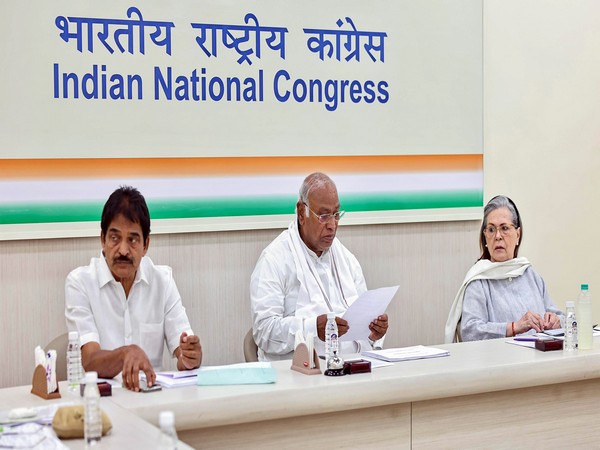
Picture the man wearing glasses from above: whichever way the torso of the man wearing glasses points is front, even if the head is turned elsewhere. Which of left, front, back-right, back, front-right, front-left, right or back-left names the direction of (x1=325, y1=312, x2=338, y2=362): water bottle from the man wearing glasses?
front-right

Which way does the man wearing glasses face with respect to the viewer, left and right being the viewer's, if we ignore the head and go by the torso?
facing the viewer and to the right of the viewer

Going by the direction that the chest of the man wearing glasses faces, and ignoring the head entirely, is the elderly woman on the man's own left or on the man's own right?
on the man's own left

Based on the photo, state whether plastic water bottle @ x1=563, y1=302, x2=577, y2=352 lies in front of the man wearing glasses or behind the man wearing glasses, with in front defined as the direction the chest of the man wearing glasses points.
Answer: in front

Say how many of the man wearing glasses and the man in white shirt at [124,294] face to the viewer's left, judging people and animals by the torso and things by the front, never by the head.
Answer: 0

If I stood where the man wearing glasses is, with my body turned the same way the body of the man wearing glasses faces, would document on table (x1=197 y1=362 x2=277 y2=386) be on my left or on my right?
on my right

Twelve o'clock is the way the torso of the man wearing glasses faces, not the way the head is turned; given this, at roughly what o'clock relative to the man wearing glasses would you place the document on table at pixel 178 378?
The document on table is roughly at 2 o'clock from the man wearing glasses.

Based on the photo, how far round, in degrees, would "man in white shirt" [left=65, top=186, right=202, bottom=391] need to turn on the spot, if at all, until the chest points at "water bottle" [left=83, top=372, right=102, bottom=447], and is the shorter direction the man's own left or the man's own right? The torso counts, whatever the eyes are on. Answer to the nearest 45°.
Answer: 0° — they already face it

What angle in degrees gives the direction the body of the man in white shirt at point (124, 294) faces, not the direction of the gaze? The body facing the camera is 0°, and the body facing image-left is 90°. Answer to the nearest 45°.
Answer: approximately 0°

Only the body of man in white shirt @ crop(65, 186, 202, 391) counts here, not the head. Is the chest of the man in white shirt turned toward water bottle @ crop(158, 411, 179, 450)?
yes

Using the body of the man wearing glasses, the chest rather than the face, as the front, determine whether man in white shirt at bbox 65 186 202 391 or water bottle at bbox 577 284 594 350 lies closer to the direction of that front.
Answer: the water bottle

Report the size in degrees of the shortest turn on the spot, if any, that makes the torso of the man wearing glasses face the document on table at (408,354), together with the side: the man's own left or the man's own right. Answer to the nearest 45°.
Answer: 0° — they already face it

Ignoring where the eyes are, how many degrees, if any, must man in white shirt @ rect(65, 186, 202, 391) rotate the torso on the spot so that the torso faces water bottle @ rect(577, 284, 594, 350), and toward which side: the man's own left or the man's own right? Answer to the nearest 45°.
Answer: approximately 90° to the man's own left

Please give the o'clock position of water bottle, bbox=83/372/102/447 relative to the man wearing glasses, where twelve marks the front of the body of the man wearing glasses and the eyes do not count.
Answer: The water bottle is roughly at 2 o'clock from the man wearing glasses.

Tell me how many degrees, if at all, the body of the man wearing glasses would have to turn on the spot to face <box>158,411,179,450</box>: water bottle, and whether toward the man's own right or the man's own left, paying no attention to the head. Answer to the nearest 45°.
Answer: approximately 45° to the man's own right
